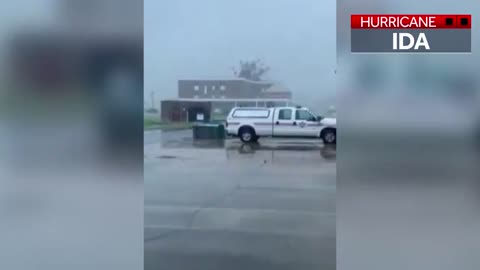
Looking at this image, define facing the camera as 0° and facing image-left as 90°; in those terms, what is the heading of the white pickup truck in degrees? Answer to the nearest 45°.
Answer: approximately 270°
